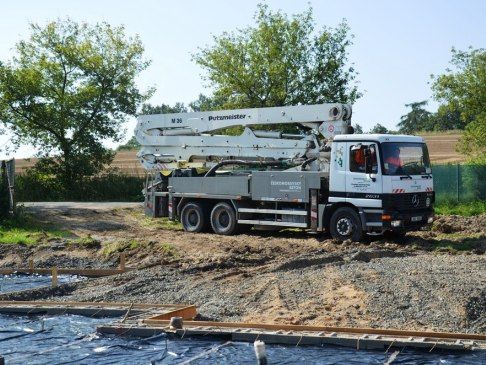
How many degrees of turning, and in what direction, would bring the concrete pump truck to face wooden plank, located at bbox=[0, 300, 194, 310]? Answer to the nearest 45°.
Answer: approximately 45° to its right

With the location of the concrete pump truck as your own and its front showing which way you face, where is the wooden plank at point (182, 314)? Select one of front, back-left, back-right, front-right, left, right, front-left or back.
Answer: front-right

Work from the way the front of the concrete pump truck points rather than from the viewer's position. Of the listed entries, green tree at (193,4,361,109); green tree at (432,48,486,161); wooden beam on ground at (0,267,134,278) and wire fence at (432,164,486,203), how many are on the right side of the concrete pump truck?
1

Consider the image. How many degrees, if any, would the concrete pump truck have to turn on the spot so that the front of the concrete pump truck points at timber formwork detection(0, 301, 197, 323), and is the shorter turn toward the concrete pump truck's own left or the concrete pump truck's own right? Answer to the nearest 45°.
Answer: approximately 45° to the concrete pump truck's own right

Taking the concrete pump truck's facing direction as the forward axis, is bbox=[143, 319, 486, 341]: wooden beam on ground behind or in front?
in front

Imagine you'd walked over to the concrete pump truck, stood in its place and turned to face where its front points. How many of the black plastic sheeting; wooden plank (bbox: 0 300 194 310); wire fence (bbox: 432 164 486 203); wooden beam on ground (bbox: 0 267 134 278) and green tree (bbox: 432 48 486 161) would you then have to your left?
2

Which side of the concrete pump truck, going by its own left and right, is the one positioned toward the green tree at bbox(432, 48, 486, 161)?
left

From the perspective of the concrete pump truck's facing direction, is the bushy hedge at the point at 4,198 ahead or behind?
behind

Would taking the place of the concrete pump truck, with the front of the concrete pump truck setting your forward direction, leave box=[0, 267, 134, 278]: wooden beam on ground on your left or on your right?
on your right

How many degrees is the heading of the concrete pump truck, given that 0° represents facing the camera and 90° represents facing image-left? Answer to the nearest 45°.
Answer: approximately 315°

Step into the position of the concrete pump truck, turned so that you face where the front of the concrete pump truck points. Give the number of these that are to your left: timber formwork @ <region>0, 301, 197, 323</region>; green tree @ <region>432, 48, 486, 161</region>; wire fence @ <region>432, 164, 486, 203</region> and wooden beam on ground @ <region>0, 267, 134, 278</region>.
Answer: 2

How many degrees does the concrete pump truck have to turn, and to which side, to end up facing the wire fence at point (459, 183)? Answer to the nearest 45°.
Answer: approximately 90° to its left

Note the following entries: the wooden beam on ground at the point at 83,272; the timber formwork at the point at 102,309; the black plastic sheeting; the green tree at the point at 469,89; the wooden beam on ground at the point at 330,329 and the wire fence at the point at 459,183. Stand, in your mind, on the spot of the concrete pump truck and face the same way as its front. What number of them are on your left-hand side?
2

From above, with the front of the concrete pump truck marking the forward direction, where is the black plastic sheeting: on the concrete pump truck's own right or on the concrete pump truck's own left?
on the concrete pump truck's own right

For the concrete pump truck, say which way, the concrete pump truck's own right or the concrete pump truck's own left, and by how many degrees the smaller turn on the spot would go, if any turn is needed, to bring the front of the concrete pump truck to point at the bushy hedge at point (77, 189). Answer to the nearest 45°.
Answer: approximately 180°

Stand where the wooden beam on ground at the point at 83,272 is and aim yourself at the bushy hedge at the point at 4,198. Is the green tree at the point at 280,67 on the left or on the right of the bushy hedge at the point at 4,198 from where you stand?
right

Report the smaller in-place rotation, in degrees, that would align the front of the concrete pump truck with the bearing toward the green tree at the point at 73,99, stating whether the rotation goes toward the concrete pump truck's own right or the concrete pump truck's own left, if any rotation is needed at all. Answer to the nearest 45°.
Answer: approximately 180°

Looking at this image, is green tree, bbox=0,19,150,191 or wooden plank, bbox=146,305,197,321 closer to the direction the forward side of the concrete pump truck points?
the wooden plank
